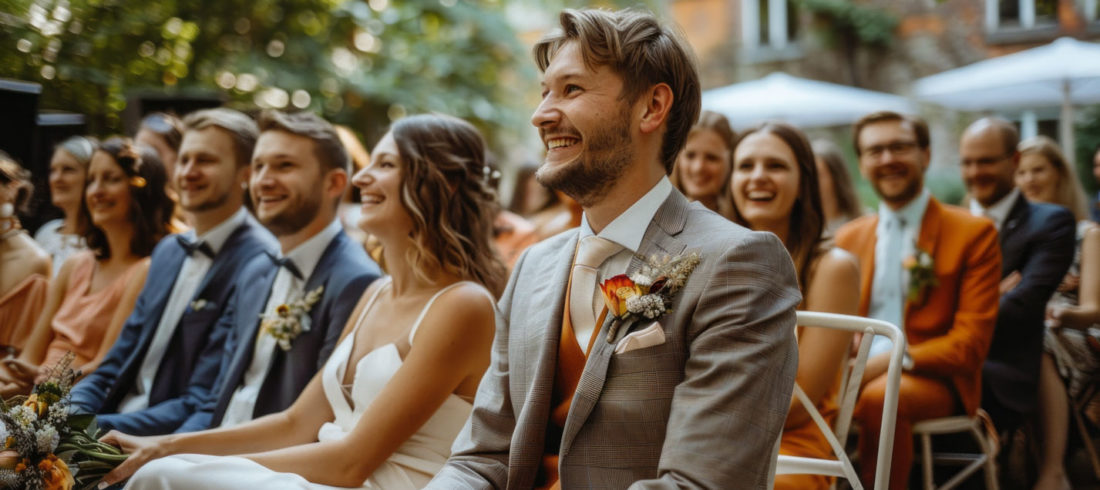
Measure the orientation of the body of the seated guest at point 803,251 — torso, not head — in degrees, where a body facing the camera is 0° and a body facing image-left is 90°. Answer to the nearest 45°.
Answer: approximately 45°

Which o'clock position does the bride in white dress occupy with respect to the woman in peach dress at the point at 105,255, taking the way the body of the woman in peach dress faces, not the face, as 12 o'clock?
The bride in white dress is roughly at 10 o'clock from the woman in peach dress.

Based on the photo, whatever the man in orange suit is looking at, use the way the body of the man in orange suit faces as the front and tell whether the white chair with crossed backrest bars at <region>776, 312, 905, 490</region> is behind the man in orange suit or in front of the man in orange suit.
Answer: in front

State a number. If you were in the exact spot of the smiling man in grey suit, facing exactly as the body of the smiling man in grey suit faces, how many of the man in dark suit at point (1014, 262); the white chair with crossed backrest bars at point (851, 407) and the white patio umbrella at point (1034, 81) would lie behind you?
3

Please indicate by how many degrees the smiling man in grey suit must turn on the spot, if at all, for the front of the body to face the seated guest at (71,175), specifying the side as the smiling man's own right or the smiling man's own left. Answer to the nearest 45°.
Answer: approximately 90° to the smiling man's own right

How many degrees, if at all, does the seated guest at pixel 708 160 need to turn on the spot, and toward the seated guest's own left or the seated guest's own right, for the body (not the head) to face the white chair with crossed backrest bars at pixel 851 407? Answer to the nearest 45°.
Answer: approximately 45° to the seated guest's own left

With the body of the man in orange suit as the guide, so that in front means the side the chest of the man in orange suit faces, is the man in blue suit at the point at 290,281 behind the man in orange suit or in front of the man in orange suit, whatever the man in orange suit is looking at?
in front

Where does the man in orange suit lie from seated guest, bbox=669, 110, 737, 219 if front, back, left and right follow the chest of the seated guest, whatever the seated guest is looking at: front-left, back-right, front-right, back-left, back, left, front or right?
back-left

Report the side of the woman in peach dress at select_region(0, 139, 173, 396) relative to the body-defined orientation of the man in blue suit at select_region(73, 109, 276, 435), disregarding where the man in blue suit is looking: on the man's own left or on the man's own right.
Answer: on the man's own right

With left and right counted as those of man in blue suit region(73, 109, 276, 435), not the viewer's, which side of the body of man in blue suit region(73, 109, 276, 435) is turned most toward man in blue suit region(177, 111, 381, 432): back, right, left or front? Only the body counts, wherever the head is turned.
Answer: left

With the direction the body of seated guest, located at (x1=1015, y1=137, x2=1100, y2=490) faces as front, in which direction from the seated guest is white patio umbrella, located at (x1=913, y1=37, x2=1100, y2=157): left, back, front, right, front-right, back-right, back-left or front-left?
back-right

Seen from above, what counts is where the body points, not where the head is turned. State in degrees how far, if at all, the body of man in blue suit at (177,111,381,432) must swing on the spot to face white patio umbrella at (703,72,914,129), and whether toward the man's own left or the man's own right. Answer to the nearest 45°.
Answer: approximately 180°

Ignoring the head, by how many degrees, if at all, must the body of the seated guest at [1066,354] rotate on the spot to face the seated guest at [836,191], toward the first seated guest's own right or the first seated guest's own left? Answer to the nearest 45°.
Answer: approximately 90° to the first seated guest's own right
